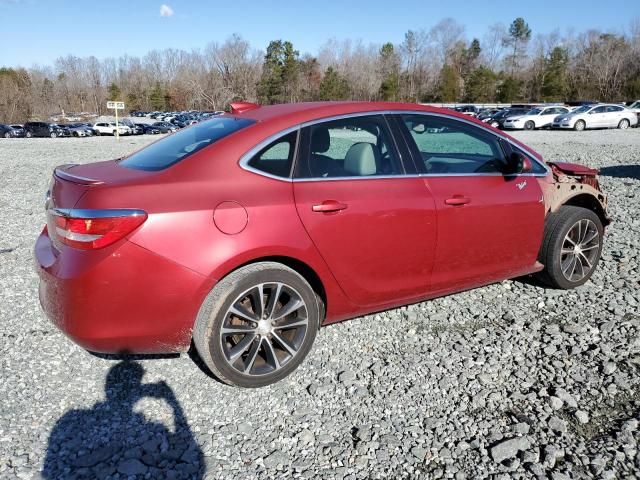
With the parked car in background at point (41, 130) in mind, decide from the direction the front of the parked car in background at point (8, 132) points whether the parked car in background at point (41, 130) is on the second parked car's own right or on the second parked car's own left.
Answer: on the second parked car's own left

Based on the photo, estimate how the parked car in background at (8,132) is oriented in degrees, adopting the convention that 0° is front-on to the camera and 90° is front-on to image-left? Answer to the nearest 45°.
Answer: approximately 315°

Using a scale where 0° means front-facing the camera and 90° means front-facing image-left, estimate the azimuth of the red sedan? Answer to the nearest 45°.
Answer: approximately 225°

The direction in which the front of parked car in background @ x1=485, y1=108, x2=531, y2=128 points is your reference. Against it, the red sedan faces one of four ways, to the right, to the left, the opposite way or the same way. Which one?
the opposite way

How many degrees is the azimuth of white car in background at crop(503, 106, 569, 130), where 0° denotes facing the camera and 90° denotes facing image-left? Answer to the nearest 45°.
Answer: approximately 45°

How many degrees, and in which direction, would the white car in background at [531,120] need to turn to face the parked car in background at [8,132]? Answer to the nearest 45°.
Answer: approximately 45° to its right
